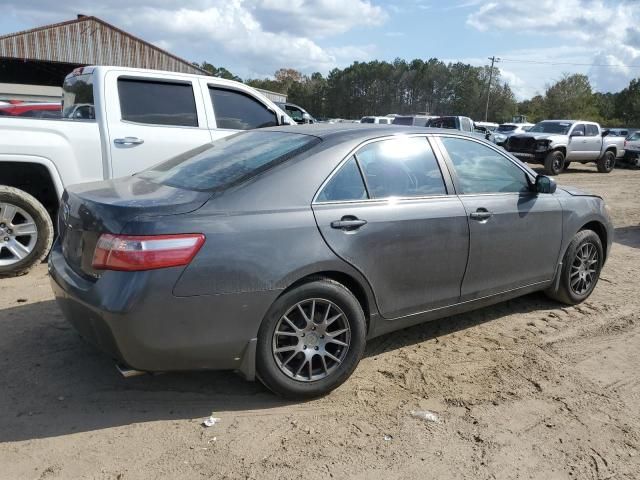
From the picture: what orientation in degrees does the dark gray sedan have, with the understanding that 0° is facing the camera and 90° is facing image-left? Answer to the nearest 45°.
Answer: approximately 225°

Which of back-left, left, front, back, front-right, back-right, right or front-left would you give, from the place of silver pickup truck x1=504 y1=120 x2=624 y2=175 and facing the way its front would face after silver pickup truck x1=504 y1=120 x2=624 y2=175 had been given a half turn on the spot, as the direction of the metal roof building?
back-left

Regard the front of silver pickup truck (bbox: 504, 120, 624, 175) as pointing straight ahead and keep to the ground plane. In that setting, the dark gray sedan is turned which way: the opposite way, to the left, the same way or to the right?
the opposite way

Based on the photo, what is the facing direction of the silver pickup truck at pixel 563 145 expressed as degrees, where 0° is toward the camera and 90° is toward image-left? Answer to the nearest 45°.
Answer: approximately 45°

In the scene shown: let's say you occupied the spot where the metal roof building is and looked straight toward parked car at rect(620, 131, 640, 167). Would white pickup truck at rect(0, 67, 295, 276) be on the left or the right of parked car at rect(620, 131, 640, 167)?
right

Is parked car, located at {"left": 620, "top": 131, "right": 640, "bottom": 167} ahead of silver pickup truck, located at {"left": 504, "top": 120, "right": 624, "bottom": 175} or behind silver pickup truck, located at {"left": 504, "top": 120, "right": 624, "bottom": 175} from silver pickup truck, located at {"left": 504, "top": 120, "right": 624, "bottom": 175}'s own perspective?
behind

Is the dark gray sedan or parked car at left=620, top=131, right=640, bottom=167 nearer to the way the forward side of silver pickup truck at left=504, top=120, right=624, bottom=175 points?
the dark gray sedan

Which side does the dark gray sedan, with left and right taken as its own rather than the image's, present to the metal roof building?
left

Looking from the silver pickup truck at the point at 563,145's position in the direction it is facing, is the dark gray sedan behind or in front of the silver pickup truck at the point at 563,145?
in front

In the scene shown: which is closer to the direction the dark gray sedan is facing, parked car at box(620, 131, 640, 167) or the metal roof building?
the parked car

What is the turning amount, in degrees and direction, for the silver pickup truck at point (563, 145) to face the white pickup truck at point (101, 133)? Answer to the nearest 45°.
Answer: approximately 45° to its left

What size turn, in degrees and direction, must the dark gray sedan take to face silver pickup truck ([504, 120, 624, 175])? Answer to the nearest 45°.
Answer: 0° — it already faces it

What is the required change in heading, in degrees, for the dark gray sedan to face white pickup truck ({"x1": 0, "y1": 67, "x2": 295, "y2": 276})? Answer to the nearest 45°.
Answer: approximately 90° to its left
